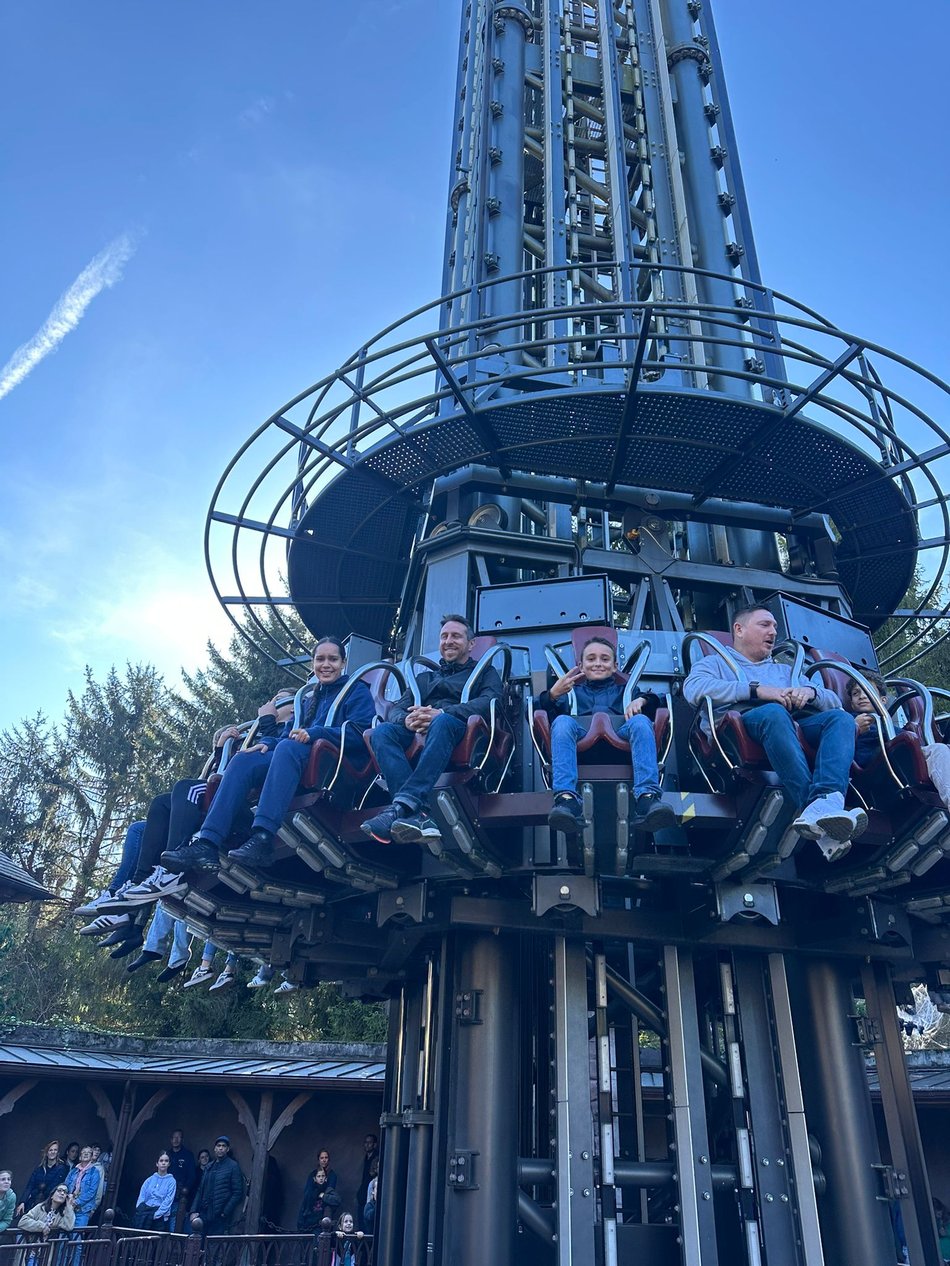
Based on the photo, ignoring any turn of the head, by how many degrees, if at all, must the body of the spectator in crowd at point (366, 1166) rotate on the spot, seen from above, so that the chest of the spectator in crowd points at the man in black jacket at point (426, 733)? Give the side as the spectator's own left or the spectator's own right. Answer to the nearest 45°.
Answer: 0° — they already face them

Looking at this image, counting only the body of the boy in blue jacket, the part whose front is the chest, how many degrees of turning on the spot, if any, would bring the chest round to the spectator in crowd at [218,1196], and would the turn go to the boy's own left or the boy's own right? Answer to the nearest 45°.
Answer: approximately 135° to the boy's own right

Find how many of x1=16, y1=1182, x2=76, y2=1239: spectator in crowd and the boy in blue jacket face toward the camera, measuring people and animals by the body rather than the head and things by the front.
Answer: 2

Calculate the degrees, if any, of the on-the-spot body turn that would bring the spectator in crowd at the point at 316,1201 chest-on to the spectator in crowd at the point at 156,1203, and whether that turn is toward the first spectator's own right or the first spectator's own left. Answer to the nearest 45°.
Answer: approximately 90° to the first spectator's own right

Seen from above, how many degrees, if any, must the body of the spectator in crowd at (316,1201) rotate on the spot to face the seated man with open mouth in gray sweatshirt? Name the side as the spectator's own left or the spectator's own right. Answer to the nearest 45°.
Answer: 0° — they already face them

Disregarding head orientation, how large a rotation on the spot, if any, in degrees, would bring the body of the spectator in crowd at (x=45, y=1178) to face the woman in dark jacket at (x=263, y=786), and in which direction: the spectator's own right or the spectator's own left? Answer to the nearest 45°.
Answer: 0° — they already face them

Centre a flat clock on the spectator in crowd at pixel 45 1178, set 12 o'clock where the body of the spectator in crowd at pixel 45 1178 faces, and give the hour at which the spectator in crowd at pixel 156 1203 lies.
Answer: the spectator in crowd at pixel 156 1203 is roughly at 10 o'clock from the spectator in crowd at pixel 45 1178.

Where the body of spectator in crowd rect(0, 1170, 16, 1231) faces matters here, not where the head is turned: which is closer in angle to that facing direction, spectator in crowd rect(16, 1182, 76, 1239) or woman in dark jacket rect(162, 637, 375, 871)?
the woman in dark jacket
